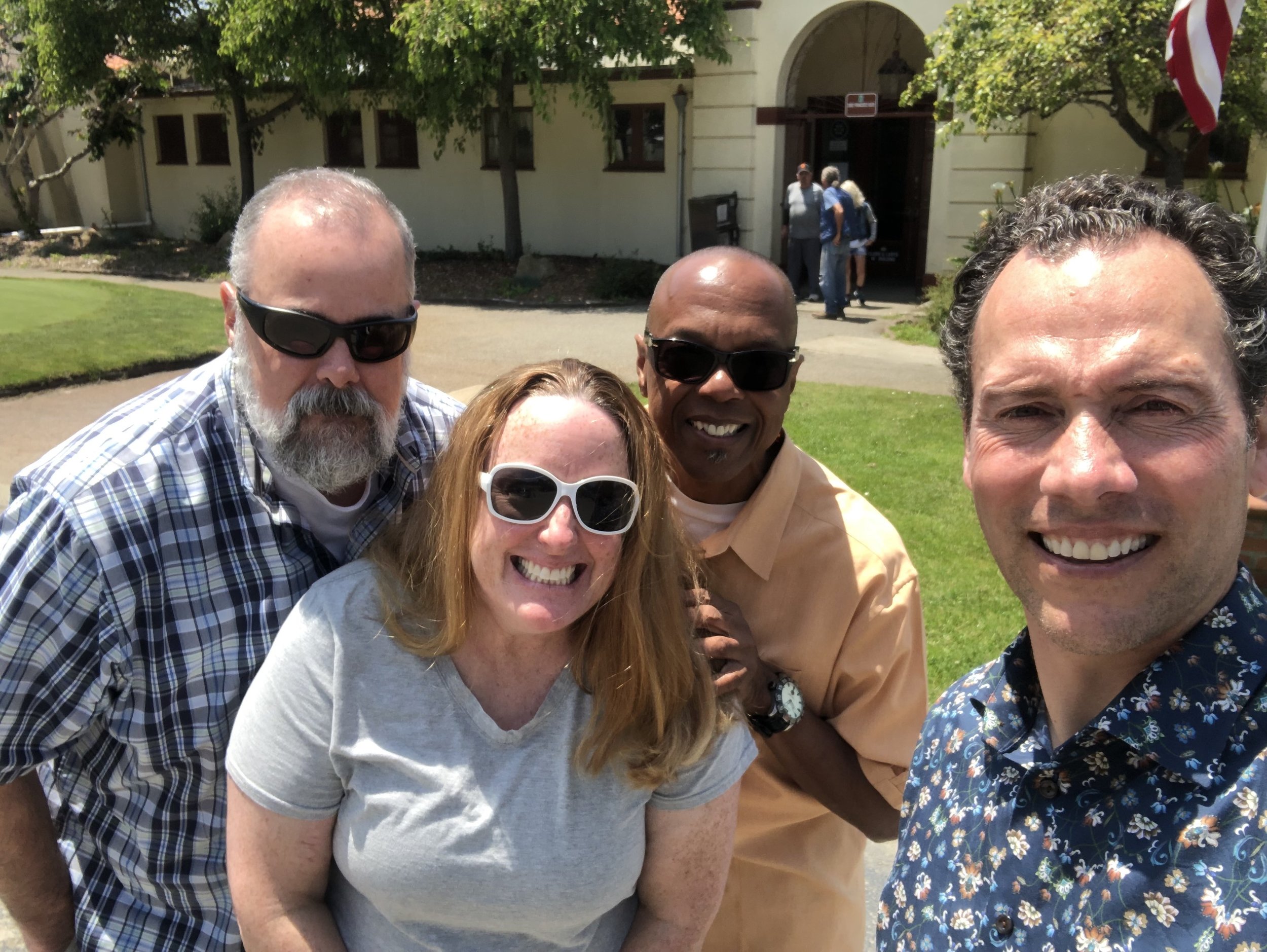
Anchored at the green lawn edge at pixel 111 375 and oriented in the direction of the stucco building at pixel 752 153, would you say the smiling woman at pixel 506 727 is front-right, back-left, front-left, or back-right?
back-right

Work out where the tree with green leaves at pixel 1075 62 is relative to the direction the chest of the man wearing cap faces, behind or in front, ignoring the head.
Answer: in front

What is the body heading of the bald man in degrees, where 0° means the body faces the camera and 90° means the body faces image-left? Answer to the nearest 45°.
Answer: approximately 45°

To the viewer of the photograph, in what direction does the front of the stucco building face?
facing the viewer

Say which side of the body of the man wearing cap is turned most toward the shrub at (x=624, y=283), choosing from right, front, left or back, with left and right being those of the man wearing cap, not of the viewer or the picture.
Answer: right

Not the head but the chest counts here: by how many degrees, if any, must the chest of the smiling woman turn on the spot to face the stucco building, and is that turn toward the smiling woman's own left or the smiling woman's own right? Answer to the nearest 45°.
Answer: approximately 180°

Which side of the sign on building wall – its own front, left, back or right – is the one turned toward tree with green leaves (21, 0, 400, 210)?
right

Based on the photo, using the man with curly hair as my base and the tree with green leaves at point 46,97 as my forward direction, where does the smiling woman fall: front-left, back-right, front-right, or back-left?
front-left
